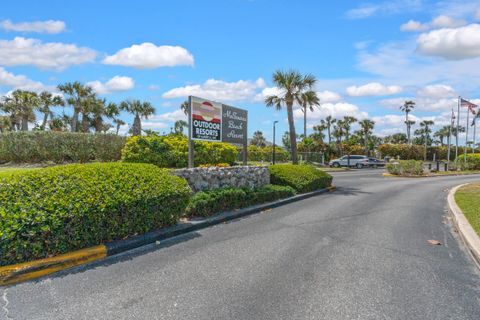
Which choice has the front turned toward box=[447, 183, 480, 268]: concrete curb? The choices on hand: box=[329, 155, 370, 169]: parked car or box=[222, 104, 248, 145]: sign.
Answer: the sign

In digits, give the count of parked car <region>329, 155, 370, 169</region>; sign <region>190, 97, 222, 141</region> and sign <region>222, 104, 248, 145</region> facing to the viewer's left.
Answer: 1

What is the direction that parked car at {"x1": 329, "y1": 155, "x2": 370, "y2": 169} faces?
to the viewer's left

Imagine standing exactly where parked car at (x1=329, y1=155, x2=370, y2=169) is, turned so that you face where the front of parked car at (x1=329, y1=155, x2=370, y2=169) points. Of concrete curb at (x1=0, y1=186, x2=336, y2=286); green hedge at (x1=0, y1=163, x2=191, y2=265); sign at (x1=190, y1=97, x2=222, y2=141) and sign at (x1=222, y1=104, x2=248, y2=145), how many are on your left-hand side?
4

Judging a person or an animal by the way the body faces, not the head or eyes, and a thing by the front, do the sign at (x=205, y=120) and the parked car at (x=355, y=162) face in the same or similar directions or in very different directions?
very different directions

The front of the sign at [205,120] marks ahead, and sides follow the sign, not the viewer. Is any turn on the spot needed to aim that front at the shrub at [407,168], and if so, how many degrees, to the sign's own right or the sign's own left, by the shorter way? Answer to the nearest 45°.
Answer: approximately 90° to the sign's own left

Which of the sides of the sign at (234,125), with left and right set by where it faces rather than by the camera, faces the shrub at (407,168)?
left

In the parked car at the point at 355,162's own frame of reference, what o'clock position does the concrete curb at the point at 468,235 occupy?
The concrete curb is roughly at 9 o'clock from the parked car.

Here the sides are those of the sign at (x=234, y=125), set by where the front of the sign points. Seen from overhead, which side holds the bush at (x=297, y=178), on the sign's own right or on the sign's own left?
on the sign's own left

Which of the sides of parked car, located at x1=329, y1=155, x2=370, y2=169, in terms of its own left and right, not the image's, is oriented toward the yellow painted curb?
left

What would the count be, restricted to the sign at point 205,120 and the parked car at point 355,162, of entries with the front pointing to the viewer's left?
1
